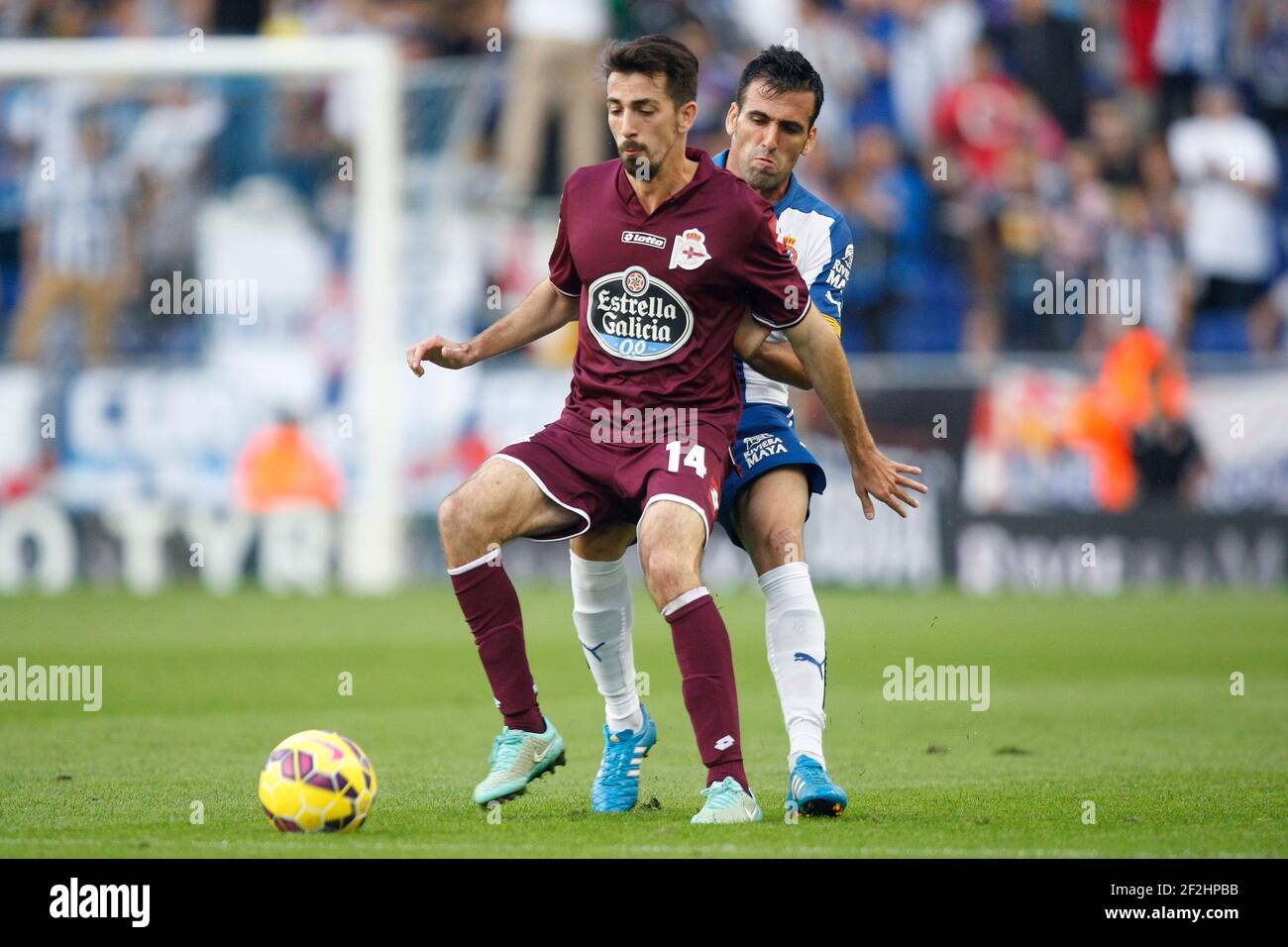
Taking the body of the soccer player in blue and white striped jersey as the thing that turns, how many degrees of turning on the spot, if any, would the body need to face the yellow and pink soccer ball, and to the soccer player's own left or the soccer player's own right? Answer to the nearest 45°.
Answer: approximately 45° to the soccer player's own right

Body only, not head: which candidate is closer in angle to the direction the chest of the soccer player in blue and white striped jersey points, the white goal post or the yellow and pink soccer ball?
the yellow and pink soccer ball

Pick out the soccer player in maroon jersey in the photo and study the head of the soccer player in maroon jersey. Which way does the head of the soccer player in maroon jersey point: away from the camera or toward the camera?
toward the camera

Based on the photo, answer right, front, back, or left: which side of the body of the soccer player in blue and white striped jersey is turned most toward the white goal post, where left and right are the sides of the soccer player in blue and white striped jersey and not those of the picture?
back

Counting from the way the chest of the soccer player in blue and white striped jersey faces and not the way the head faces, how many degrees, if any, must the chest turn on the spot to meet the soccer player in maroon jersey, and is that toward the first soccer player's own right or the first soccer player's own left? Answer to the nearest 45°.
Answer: approximately 45° to the first soccer player's own right

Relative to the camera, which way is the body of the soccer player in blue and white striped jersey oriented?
toward the camera
